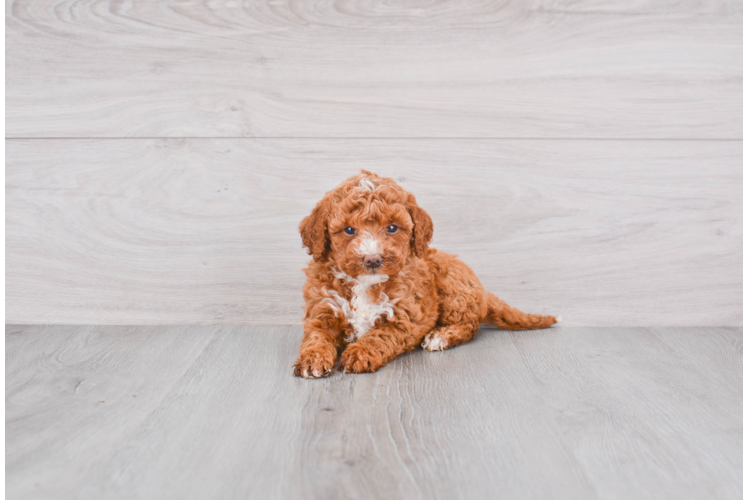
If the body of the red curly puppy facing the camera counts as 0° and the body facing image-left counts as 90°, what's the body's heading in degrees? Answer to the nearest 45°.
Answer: approximately 45°
